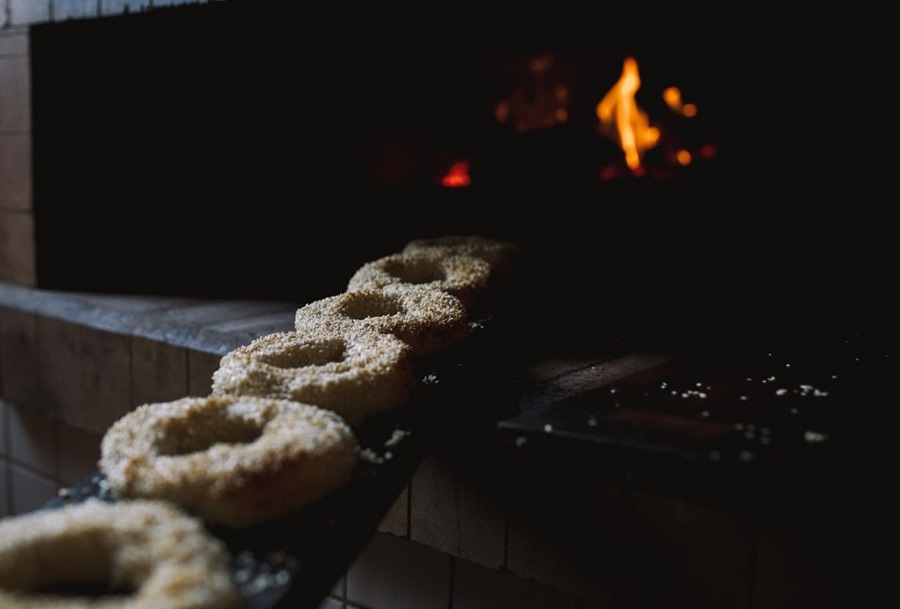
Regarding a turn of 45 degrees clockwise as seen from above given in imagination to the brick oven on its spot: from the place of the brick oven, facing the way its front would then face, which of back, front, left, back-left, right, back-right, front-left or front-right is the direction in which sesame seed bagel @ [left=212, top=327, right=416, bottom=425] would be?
left

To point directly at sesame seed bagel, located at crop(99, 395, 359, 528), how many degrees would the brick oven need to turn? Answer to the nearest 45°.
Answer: approximately 45° to its left

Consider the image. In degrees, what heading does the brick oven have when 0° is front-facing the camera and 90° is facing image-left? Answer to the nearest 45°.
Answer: approximately 45°

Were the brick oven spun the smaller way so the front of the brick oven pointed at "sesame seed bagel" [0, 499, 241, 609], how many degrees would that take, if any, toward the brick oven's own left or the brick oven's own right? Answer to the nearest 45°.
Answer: approximately 45° to the brick oven's own left
